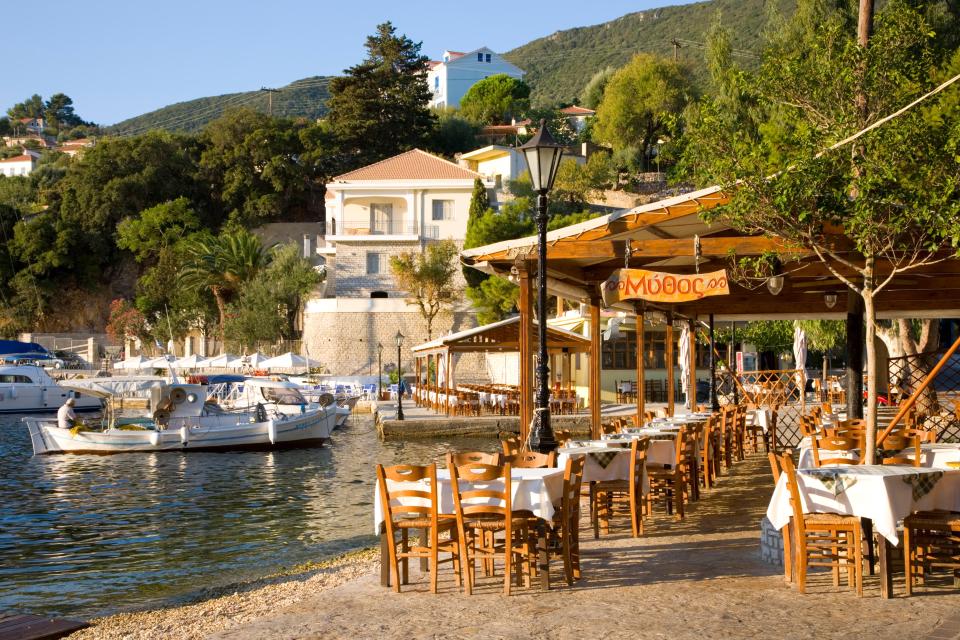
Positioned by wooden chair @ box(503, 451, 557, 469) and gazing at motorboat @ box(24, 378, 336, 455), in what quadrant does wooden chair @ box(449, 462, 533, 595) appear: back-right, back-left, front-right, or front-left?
back-left

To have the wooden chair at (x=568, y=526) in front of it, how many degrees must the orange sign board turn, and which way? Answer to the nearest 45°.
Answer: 0° — it already faces it

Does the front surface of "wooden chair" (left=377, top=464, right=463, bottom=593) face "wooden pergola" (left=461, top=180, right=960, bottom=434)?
yes

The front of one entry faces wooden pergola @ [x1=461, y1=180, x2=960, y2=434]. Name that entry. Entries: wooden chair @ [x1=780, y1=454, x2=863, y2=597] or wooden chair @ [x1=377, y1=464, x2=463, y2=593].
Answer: wooden chair @ [x1=377, y1=464, x2=463, y2=593]

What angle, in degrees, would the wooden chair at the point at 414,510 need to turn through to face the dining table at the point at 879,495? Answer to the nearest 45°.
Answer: approximately 45° to its right

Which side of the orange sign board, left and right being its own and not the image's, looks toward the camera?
front

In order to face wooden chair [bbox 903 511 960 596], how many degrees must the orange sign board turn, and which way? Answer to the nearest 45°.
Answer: approximately 45° to its left

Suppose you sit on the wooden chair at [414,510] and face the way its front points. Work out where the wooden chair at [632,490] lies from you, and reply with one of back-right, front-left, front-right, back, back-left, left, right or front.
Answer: front

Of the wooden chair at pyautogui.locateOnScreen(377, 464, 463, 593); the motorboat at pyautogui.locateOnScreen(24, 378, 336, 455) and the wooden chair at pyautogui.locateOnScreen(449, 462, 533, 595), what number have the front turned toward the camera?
0

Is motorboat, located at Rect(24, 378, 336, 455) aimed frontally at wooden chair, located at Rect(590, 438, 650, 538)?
no
